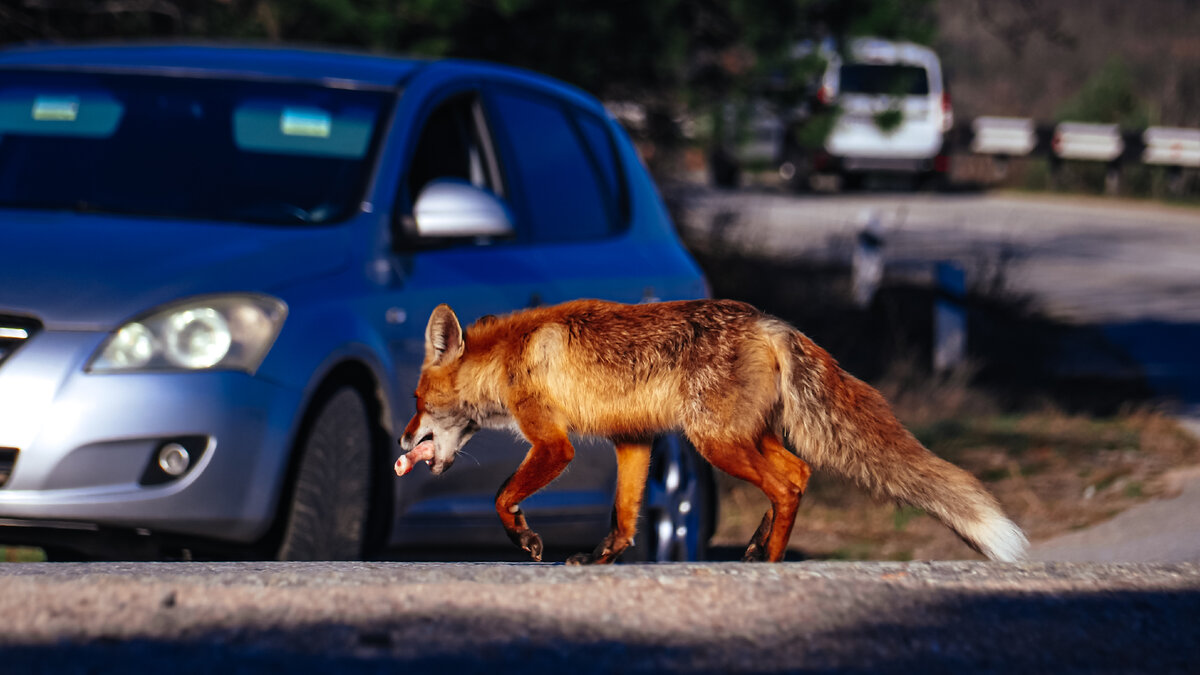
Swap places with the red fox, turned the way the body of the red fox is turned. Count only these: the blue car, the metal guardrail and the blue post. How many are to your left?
0

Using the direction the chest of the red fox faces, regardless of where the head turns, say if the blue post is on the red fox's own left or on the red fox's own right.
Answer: on the red fox's own right

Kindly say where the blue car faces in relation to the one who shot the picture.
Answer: facing the viewer and to the left of the viewer

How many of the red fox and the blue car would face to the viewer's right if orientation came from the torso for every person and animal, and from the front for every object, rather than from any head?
0

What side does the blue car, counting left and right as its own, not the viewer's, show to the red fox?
left

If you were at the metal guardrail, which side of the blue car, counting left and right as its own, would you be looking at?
back

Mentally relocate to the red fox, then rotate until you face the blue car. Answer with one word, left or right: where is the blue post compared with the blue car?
right

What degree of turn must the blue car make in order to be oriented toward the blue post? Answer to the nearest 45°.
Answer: approximately 180°

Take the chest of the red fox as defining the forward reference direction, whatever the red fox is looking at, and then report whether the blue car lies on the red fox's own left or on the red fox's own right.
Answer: on the red fox's own right

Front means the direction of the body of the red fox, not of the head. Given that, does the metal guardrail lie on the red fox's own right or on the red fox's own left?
on the red fox's own right

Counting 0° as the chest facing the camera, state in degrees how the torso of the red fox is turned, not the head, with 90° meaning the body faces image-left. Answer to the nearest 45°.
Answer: approximately 90°
